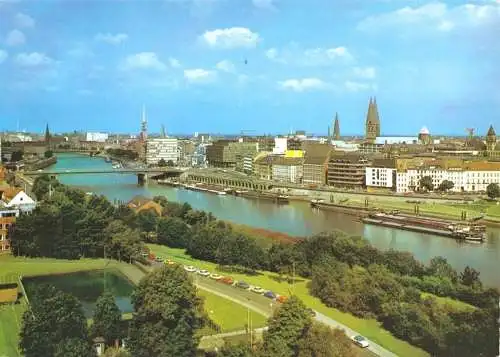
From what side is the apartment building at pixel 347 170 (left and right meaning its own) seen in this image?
front

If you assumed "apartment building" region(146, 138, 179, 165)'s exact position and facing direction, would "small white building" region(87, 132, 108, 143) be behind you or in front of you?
behind

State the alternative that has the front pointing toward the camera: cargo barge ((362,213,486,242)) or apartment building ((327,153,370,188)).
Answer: the apartment building

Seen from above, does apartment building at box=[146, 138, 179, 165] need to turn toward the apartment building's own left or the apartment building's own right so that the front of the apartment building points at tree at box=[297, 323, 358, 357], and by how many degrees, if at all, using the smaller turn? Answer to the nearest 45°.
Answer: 0° — it already faces it

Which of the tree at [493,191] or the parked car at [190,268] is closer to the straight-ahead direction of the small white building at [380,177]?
the parked car

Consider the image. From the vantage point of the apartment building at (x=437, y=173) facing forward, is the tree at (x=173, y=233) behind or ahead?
ahead

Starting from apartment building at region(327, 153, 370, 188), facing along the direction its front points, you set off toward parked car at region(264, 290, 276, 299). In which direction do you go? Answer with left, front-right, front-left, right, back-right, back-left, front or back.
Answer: front

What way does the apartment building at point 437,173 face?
toward the camera

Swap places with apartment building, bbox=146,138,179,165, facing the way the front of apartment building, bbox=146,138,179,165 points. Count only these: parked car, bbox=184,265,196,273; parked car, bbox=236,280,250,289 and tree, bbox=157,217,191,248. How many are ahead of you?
3

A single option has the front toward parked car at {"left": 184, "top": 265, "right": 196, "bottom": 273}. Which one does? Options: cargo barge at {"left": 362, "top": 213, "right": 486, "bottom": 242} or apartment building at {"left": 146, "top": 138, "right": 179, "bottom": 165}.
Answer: the apartment building

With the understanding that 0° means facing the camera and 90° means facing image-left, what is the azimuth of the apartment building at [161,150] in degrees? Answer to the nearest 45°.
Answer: approximately 0°

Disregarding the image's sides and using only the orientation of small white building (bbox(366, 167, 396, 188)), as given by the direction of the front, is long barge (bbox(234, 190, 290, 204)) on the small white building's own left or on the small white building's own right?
on the small white building's own right

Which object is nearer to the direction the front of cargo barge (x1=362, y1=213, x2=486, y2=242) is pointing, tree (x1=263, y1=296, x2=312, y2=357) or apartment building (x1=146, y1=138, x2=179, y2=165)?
the apartment building

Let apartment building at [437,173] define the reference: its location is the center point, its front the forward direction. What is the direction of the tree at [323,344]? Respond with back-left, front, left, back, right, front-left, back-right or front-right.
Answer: front

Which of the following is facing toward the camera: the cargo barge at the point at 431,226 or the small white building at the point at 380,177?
the small white building

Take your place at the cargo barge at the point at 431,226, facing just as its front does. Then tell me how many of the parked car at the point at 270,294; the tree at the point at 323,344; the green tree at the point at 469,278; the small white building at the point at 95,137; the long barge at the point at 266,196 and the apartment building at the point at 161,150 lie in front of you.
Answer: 3

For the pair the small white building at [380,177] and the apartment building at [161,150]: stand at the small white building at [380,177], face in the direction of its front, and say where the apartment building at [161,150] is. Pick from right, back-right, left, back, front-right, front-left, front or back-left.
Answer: back-right

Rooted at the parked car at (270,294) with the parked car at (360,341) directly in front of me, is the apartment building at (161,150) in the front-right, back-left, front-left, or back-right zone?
back-left
